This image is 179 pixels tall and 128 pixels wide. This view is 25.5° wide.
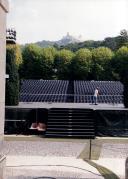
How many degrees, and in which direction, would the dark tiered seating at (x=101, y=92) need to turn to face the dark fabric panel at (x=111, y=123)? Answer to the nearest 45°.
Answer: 0° — it already faces it

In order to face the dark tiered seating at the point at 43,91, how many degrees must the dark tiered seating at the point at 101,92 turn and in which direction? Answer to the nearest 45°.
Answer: approximately 90° to its right

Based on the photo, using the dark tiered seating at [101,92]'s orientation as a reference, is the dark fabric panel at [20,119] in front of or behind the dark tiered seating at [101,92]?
in front

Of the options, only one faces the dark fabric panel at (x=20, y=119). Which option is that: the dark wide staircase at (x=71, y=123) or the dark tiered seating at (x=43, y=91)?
the dark tiered seating at (x=43, y=91)

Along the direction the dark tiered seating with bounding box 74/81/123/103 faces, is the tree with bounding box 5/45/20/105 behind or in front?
in front

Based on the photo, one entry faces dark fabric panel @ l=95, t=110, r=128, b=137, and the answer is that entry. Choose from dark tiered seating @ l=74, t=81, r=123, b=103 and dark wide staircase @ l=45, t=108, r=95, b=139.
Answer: dark tiered seating @ l=74, t=81, r=123, b=103

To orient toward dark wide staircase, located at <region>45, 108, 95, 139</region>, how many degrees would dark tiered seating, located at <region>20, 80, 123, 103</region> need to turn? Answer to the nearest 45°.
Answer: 0° — it already faces it

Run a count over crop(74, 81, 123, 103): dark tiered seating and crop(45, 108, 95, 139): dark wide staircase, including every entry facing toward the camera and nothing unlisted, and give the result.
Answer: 2

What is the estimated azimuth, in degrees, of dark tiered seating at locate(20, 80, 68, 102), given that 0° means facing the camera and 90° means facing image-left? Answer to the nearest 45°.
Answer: approximately 0°
